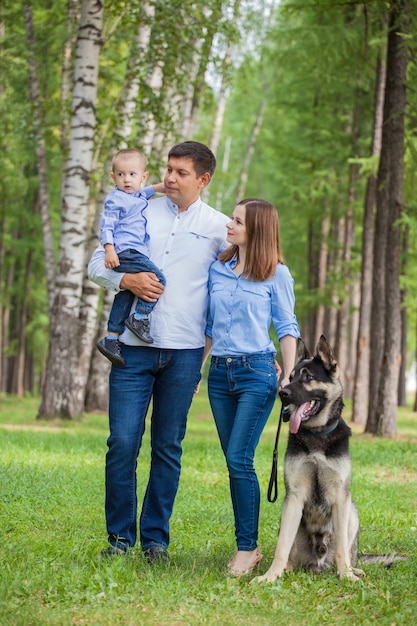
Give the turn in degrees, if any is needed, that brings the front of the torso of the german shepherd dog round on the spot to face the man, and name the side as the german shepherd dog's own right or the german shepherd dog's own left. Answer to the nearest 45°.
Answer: approximately 90° to the german shepherd dog's own right

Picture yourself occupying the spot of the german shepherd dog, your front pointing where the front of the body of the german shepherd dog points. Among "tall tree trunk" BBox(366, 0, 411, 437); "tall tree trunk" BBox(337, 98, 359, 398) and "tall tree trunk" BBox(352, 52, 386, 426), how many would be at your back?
3

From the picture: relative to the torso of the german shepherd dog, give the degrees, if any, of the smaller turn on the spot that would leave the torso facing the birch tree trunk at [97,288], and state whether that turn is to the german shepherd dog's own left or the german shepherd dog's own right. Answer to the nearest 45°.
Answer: approximately 180°

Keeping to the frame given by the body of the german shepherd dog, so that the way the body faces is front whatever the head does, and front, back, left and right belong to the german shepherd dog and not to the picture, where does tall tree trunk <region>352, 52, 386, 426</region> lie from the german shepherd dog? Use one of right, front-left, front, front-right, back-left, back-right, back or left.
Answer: back

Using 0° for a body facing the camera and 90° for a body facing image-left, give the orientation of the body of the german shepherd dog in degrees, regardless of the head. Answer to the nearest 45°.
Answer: approximately 0°

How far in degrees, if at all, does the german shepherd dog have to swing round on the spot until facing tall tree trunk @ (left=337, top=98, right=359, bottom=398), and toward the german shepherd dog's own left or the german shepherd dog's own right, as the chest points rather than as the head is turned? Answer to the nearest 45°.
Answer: approximately 180°

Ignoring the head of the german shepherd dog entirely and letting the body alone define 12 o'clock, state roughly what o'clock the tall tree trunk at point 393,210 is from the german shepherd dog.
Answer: The tall tree trunk is roughly at 6 o'clock from the german shepherd dog.

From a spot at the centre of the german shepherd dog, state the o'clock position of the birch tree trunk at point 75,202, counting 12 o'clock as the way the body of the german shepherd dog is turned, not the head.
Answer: The birch tree trunk is roughly at 5 o'clock from the german shepherd dog.
